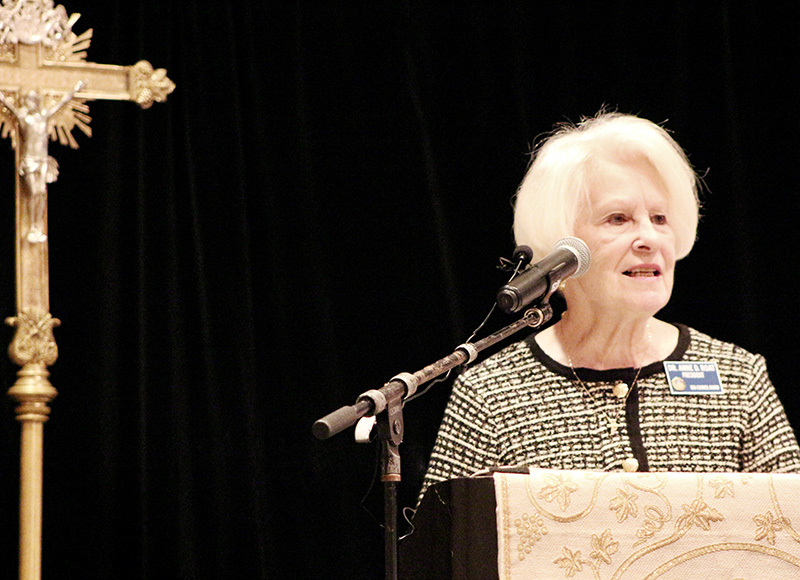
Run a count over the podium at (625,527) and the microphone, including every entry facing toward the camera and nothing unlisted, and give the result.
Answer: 1

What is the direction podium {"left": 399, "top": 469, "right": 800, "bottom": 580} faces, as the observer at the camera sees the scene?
facing the viewer

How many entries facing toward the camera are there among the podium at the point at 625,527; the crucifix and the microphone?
2

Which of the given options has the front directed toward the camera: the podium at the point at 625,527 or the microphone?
the podium

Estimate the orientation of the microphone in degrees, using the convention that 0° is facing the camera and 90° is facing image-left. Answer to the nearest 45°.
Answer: approximately 225°

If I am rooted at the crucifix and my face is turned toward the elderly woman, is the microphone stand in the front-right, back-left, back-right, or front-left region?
front-right

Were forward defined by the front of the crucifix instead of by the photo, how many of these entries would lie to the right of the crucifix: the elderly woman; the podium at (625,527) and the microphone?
0

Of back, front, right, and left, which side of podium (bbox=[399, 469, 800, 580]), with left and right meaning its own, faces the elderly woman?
back

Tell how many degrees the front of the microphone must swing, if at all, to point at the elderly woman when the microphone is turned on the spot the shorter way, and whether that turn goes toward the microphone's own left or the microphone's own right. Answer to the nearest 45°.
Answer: approximately 45° to the microphone's own left

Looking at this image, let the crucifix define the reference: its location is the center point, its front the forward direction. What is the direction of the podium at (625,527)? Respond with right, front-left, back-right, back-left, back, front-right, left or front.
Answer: front-left

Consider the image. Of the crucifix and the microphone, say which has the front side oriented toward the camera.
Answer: the crucifix
